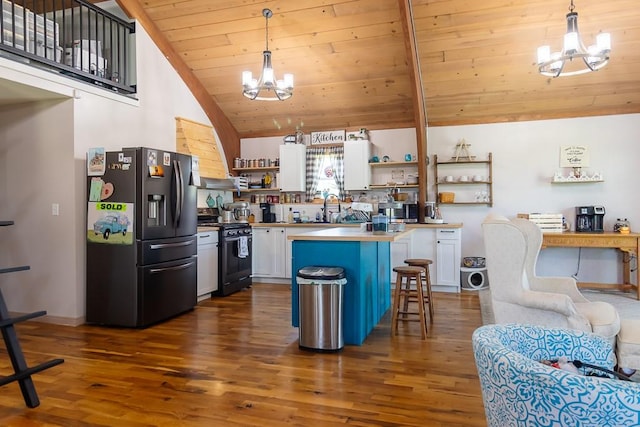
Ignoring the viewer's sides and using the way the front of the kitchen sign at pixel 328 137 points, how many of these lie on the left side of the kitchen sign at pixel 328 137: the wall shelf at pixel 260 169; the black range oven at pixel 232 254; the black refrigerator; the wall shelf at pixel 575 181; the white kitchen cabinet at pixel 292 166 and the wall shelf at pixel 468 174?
2

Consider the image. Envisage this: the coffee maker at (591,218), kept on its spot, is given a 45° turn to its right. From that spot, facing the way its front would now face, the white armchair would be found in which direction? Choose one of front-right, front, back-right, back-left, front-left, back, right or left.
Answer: front-left

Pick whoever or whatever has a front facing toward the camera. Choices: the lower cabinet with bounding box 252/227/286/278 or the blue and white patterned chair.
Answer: the lower cabinet

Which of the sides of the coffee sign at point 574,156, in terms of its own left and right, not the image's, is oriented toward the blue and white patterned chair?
front

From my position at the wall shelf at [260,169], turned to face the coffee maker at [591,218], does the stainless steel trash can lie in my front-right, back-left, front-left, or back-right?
front-right

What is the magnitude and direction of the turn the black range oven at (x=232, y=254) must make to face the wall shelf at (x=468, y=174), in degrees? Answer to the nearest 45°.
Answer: approximately 45° to its left

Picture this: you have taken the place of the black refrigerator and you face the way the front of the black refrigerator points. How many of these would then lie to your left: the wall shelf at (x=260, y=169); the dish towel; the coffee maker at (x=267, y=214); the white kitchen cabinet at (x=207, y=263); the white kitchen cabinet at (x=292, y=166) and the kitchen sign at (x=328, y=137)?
6

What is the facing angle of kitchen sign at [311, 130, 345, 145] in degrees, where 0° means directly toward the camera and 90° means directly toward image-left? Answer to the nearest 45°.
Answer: approximately 0°

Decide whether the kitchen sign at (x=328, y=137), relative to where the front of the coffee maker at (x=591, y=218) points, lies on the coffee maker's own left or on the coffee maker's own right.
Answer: on the coffee maker's own right

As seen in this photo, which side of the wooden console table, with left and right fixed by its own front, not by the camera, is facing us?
front

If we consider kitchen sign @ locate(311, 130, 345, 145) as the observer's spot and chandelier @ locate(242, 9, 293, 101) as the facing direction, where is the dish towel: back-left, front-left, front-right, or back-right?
front-right

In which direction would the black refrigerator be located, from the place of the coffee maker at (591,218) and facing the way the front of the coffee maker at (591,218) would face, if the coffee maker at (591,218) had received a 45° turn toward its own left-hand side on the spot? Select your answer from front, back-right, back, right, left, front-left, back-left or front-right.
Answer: right

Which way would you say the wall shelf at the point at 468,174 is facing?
toward the camera

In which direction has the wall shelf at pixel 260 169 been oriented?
toward the camera

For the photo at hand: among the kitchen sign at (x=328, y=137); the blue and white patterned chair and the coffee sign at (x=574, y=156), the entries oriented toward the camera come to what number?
2

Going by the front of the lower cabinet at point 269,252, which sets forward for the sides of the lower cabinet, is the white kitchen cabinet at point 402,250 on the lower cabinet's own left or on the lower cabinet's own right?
on the lower cabinet's own left
